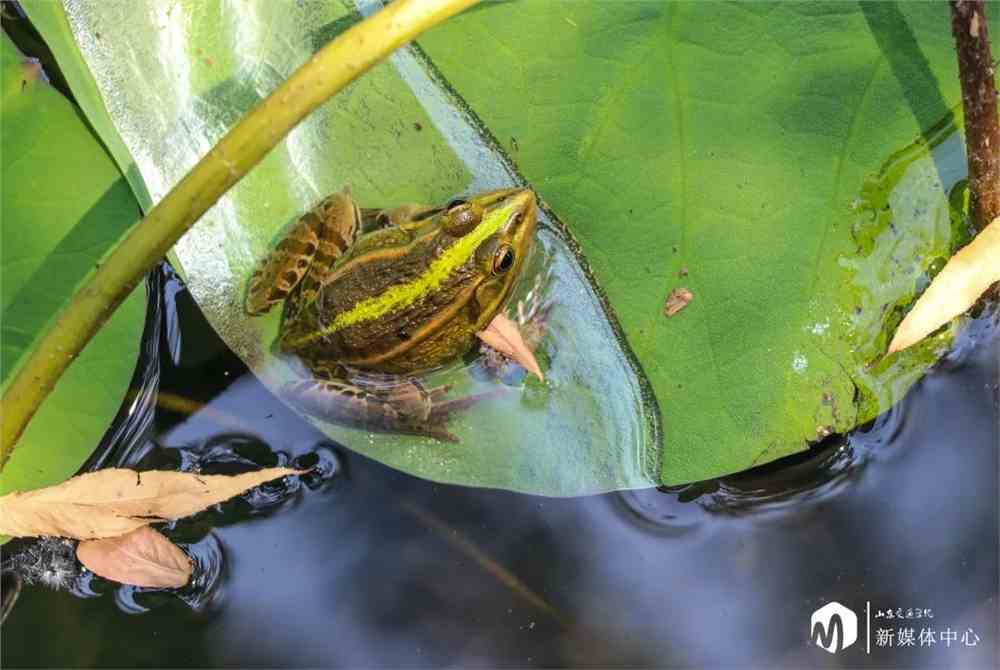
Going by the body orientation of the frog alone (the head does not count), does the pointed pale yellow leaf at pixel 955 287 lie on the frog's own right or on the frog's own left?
on the frog's own right

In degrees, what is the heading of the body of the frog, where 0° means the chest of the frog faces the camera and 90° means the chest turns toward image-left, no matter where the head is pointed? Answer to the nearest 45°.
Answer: approximately 225°
